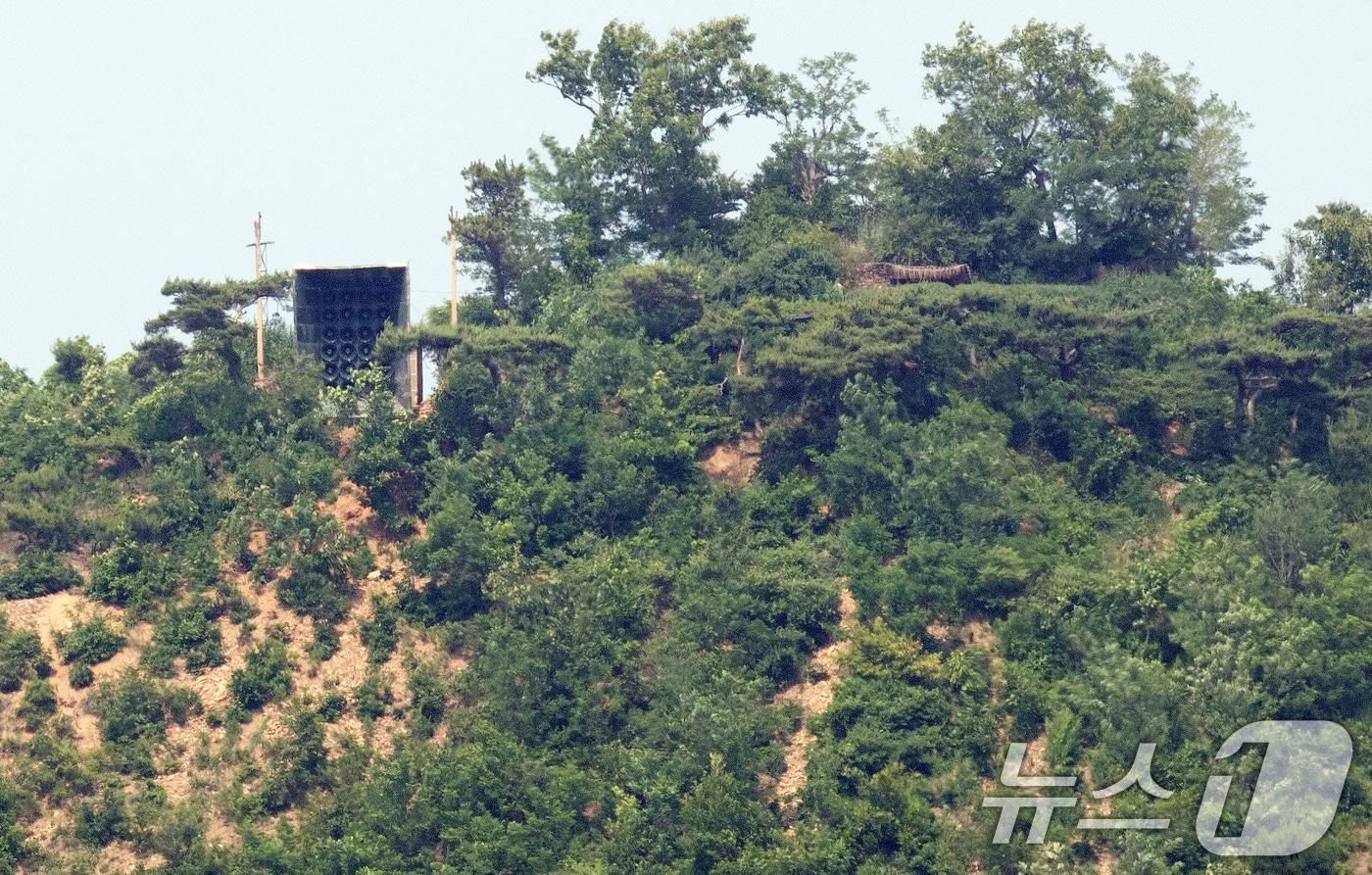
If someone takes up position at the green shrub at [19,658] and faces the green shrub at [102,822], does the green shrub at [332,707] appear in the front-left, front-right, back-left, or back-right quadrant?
front-left

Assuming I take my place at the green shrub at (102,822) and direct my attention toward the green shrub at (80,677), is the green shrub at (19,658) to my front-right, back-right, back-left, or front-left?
front-left

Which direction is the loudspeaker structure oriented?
toward the camera
